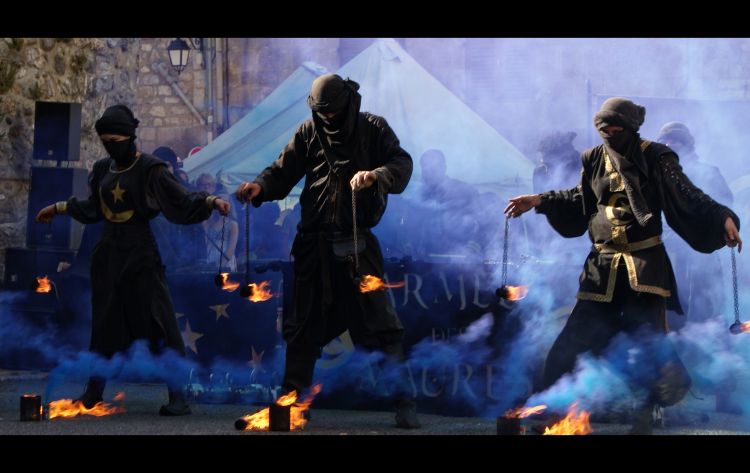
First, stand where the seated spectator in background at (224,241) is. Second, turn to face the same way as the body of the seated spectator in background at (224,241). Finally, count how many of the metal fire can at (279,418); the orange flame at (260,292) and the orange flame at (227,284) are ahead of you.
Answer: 3

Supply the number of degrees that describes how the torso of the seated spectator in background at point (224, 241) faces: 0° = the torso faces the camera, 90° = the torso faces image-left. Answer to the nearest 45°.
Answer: approximately 0°

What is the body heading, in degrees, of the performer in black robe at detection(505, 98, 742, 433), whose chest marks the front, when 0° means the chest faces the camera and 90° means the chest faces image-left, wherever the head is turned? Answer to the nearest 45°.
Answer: approximately 45°

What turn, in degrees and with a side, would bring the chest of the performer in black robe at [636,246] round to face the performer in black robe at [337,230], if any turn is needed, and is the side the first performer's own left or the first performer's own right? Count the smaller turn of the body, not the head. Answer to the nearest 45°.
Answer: approximately 45° to the first performer's own right

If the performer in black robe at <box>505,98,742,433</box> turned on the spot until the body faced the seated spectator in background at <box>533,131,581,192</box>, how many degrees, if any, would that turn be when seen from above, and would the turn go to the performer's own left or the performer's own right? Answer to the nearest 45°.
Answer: approximately 135° to the performer's own right

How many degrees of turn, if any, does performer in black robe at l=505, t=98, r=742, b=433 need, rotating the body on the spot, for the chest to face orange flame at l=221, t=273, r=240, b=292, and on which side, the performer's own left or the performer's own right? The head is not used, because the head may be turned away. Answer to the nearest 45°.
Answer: approximately 45° to the performer's own right
